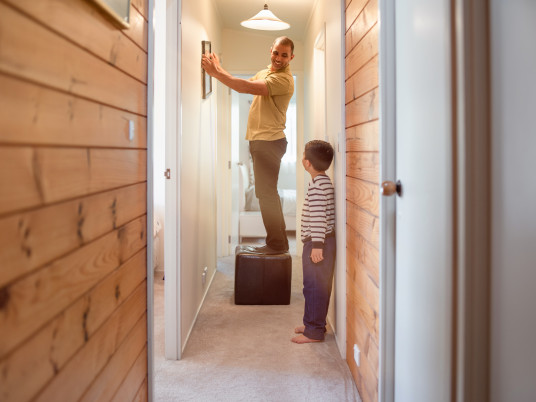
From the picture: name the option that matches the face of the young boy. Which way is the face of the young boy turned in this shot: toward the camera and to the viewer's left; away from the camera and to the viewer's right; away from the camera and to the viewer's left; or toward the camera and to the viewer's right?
away from the camera and to the viewer's left

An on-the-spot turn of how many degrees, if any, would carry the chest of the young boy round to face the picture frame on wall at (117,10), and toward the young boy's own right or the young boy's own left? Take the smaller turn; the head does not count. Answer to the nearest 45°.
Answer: approximately 90° to the young boy's own left

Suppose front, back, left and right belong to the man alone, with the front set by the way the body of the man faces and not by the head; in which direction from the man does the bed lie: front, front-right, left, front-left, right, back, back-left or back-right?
right

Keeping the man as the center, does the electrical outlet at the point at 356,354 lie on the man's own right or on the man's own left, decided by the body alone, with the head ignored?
on the man's own left

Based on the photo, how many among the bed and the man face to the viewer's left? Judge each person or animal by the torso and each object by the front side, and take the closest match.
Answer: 1

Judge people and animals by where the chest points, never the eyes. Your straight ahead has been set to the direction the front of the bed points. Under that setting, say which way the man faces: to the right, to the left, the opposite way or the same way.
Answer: the opposite way

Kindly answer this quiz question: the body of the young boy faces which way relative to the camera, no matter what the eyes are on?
to the viewer's left

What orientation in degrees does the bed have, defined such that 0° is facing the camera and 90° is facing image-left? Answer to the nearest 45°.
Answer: approximately 270°

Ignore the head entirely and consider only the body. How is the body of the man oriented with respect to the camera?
to the viewer's left

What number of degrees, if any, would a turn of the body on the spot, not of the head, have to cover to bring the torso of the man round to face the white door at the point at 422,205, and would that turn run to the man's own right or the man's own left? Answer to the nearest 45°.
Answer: approximately 90° to the man's own left
